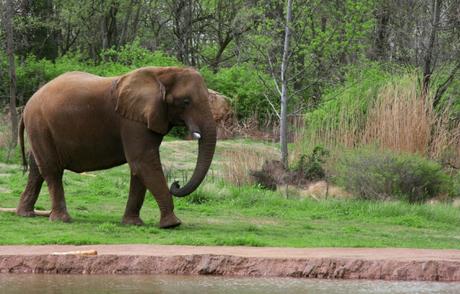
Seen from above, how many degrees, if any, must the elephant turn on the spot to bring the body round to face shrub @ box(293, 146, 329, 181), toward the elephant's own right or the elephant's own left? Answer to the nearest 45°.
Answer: approximately 45° to the elephant's own left

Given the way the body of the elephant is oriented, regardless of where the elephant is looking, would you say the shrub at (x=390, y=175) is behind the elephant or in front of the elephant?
in front

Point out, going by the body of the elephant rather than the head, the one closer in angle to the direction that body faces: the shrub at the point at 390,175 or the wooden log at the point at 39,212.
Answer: the shrub

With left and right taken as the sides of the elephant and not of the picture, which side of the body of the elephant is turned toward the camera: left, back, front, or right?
right

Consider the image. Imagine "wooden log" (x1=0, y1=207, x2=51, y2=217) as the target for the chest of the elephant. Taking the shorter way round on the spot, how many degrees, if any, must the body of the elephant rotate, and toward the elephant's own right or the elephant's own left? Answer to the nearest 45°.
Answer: approximately 135° to the elephant's own left

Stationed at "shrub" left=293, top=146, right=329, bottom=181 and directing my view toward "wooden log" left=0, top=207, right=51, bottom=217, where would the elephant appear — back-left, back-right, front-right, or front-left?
front-left

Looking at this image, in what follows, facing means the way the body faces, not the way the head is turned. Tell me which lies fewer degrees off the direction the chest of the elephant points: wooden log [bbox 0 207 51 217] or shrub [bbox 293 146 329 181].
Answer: the shrub
